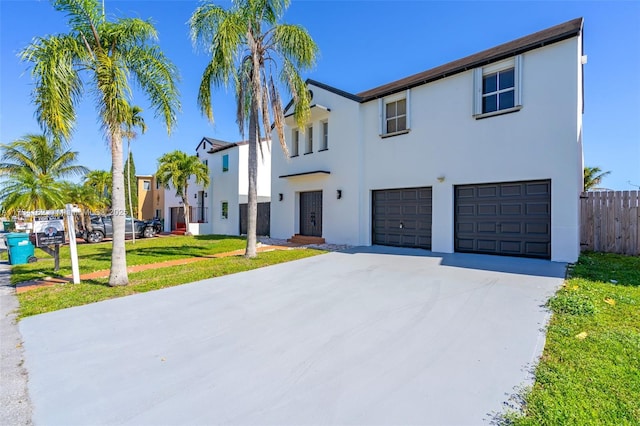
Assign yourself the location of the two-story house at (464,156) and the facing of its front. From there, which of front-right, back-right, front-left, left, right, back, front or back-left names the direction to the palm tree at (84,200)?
front-right

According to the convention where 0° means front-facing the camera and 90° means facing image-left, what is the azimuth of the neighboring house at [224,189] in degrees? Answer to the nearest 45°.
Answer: approximately 45°

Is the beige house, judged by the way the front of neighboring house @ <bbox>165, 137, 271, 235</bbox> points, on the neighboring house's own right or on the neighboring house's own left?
on the neighboring house's own right

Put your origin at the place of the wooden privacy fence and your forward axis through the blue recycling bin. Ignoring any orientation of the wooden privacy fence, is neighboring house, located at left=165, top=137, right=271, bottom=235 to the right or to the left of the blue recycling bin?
right

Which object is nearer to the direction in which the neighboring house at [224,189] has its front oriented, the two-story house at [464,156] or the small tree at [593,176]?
the two-story house

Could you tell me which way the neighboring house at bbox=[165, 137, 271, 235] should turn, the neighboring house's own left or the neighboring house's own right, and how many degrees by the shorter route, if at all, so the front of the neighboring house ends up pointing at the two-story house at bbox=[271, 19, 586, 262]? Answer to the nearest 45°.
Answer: approximately 90° to the neighboring house's own left

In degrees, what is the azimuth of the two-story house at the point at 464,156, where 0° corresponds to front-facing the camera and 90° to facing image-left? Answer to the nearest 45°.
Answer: approximately 45°

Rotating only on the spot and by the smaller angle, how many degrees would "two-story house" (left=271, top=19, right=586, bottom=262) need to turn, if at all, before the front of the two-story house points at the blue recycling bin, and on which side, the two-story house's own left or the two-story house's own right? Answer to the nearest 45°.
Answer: approximately 45° to the two-story house's own right

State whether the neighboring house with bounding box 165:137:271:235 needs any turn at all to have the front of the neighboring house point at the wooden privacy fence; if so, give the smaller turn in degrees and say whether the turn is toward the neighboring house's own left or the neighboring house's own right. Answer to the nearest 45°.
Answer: approximately 90° to the neighboring house's own left
